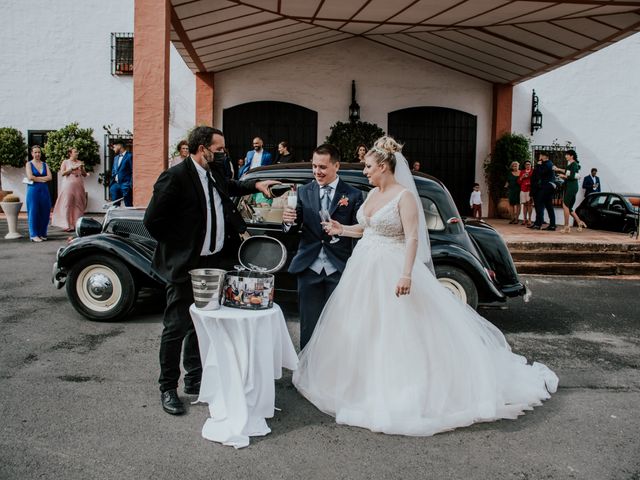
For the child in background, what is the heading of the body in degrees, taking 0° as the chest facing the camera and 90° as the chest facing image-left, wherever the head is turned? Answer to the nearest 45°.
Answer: approximately 0°

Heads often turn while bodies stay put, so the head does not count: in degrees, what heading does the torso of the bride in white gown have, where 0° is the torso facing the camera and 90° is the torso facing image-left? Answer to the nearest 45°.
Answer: approximately 45°

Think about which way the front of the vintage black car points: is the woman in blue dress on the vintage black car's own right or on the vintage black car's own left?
on the vintage black car's own right

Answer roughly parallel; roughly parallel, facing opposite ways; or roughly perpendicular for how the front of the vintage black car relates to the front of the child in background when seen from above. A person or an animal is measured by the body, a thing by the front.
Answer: roughly perpendicular

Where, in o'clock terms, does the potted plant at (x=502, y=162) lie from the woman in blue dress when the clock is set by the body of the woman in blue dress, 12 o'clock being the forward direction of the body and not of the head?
The potted plant is roughly at 9 o'clock from the woman in blue dress.

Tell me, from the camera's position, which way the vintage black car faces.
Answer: facing to the left of the viewer

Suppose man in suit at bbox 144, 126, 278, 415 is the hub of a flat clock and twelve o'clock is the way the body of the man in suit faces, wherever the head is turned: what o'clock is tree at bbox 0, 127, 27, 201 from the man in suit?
The tree is roughly at 7 o'clock from the man in suit.

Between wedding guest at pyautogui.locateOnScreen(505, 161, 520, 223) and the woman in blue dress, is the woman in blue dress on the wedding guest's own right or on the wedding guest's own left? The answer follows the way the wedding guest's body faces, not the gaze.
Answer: on the wedding guest's own right

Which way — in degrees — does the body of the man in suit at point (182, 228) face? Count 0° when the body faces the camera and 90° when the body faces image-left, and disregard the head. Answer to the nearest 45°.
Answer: approximately 315°

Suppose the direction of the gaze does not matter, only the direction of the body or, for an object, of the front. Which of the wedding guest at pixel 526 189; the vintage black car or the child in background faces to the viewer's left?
the vintage black car

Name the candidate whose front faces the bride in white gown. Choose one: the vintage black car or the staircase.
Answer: the staircase
